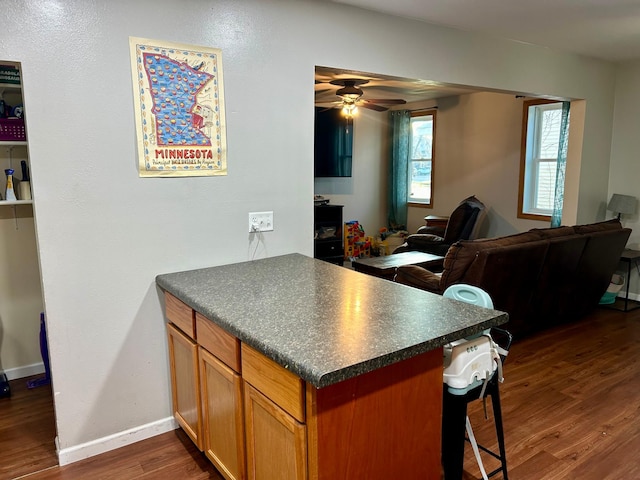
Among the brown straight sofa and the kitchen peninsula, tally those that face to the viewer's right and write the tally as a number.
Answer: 0

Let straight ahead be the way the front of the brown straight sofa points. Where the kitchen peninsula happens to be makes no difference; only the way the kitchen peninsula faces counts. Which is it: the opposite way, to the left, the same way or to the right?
to the left

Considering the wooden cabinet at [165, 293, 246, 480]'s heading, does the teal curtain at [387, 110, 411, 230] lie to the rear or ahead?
to the rear

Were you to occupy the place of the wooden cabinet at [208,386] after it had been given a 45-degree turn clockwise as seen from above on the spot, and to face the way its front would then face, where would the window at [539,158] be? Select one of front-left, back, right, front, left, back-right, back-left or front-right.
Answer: back-right

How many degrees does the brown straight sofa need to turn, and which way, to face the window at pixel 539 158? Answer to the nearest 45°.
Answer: approximately 45° to its right

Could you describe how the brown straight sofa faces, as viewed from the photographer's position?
facing away from the viewer and to the left of the viewer

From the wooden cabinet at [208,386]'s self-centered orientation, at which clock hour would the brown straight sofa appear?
The brown straight sofa is roughly at 7 o'clock from the wooden cabinet.

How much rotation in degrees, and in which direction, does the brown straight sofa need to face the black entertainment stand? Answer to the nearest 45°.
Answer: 0° — it already faces it

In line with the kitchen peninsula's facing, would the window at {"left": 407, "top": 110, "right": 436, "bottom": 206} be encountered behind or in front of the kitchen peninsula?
behind

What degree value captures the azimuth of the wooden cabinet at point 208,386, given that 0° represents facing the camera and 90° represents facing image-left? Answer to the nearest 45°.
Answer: approximately 45°

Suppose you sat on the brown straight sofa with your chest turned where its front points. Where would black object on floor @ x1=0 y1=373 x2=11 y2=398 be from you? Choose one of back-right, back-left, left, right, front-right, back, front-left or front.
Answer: left

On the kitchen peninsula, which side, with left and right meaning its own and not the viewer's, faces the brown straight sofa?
back

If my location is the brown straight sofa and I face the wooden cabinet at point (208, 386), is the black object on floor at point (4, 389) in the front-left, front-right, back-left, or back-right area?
front-right

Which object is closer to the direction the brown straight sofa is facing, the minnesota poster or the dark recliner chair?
the dark recliner chair

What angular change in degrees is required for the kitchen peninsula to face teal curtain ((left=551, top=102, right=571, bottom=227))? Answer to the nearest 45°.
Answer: approximately 180°
